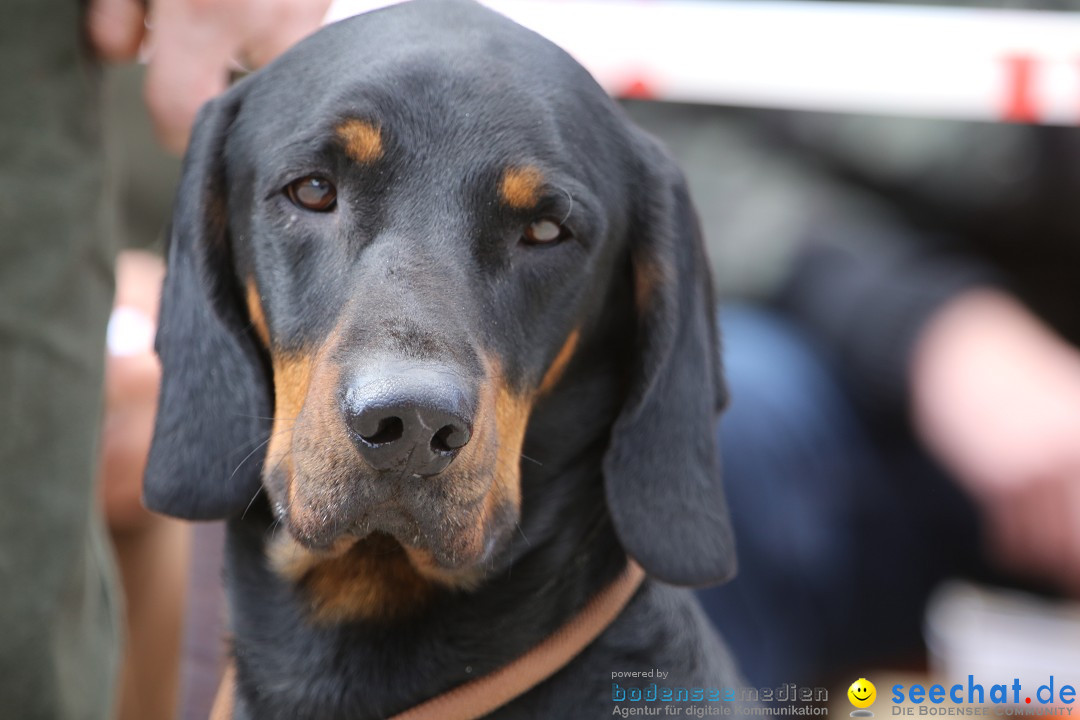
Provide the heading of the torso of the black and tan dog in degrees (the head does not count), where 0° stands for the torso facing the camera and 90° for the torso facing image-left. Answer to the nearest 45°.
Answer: approximately 0°

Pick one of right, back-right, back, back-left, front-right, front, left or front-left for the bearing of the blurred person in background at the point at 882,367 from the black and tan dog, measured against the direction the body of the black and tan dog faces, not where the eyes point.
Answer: back-left

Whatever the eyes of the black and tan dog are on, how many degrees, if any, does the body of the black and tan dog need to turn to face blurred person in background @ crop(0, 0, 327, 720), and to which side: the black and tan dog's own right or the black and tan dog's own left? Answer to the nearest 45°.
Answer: approximately 90° to the black and tan dog's own right

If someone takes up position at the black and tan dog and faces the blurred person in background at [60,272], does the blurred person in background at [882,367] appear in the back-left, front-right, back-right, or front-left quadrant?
back-right
